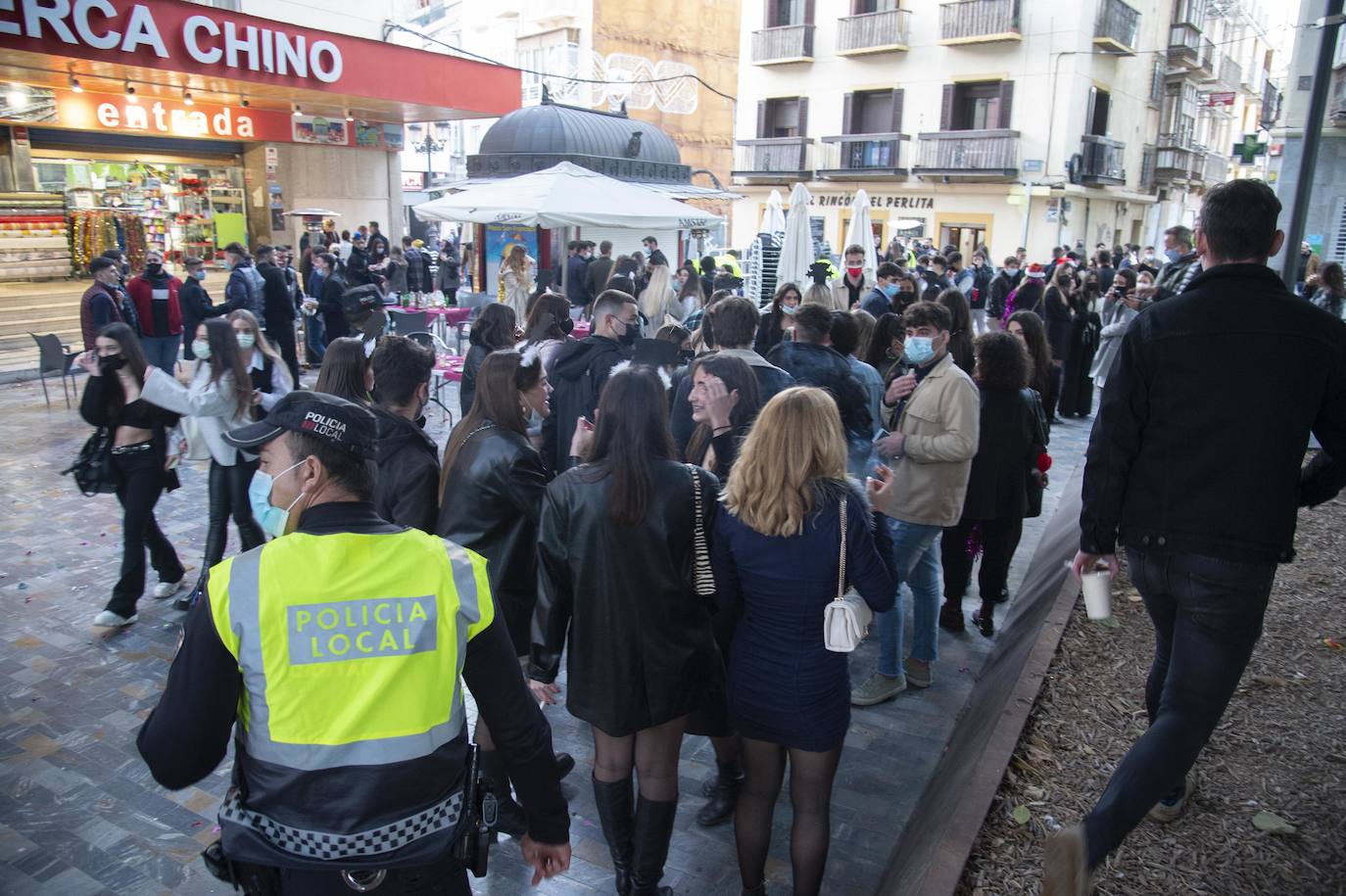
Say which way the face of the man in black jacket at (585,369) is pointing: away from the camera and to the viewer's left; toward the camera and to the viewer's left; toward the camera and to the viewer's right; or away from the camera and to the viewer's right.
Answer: toward the camera and to the viewer's right

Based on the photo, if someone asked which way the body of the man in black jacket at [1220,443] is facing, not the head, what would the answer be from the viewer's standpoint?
away from the camera

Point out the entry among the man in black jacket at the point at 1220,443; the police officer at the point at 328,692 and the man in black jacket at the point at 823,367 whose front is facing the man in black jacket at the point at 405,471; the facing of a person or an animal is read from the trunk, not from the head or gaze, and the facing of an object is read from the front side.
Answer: the police officer

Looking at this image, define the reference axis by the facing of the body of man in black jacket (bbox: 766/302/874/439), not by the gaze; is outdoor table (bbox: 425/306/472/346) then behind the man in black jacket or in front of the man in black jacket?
in front

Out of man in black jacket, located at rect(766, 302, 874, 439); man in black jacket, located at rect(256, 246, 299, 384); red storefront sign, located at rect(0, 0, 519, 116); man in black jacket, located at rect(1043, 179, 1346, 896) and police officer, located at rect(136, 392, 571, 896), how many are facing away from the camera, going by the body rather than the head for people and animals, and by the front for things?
3

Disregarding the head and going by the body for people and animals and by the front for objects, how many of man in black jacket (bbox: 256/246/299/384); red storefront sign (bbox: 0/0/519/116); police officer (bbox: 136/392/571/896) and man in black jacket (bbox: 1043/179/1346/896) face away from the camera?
2

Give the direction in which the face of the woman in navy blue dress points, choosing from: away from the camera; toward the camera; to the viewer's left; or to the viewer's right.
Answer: away from the camera

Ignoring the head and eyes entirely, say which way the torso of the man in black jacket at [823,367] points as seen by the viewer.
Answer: away from the camera

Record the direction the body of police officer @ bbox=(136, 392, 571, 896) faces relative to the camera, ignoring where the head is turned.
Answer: away from the camera

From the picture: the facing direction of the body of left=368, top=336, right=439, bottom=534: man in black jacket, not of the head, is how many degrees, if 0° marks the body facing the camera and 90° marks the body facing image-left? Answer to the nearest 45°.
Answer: approximately 225°

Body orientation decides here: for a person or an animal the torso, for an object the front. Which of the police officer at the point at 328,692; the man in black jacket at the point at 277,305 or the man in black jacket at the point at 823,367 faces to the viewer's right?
the man in black jacket at the point at 277,305

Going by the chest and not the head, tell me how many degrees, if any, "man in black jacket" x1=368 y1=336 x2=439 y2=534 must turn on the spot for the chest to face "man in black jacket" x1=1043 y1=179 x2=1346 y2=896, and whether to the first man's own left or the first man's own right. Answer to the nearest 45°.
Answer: approximately 90° to the first man's own right

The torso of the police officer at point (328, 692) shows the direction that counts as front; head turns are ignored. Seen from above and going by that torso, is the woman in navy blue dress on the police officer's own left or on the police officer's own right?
on the police officer's own right
